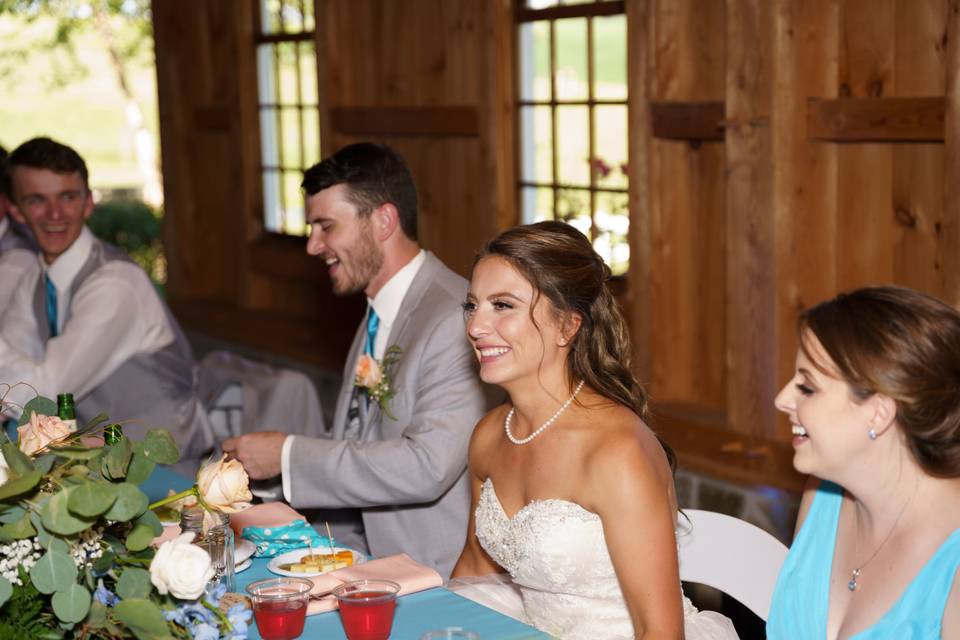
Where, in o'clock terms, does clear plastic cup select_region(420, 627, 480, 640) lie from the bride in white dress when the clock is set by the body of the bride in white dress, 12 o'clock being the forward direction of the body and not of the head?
The clear plastic cup is roughly at 11 o'clock from the bride in white dress.

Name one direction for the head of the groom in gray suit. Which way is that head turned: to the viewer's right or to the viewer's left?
to the viewer's left

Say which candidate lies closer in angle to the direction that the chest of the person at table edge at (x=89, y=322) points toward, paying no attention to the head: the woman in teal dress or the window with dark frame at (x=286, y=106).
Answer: the woman in teal dress

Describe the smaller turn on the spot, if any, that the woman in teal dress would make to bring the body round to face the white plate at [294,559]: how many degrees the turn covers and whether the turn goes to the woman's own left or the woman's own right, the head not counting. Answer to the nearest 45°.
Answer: approximately 45° to the woman's own right

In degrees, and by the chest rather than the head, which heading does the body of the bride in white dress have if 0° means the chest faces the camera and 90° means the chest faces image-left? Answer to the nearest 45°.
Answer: approximately 45°

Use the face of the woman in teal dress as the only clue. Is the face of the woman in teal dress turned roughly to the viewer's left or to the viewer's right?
to the viewer's left

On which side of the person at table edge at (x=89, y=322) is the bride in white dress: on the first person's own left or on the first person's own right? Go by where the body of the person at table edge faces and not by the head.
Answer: on the first person's own left
